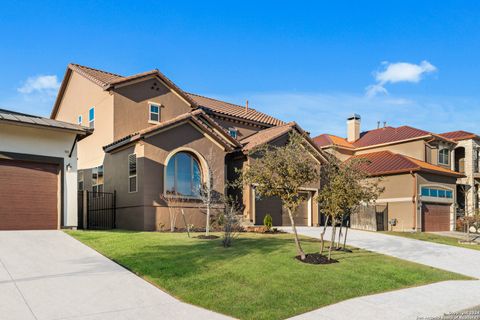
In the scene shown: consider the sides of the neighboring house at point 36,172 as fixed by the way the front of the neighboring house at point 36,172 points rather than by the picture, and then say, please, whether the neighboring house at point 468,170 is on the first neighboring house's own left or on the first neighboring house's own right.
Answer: on the first neighboring house's own left

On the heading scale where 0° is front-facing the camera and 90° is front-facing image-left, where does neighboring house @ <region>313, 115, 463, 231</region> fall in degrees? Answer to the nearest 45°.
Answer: approximately 315°

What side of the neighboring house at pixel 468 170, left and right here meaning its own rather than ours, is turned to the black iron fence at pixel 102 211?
right

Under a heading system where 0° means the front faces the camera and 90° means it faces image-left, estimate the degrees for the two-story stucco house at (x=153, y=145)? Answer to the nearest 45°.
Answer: approximately 315°

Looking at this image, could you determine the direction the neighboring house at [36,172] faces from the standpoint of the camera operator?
facing the viewer and to the right of the viewer

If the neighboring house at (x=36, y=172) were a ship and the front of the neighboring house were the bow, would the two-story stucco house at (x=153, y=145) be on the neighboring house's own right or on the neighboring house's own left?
on the neighboring house's own left

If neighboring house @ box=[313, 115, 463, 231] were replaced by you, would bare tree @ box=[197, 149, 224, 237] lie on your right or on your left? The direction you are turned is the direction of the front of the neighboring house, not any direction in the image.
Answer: on your right
